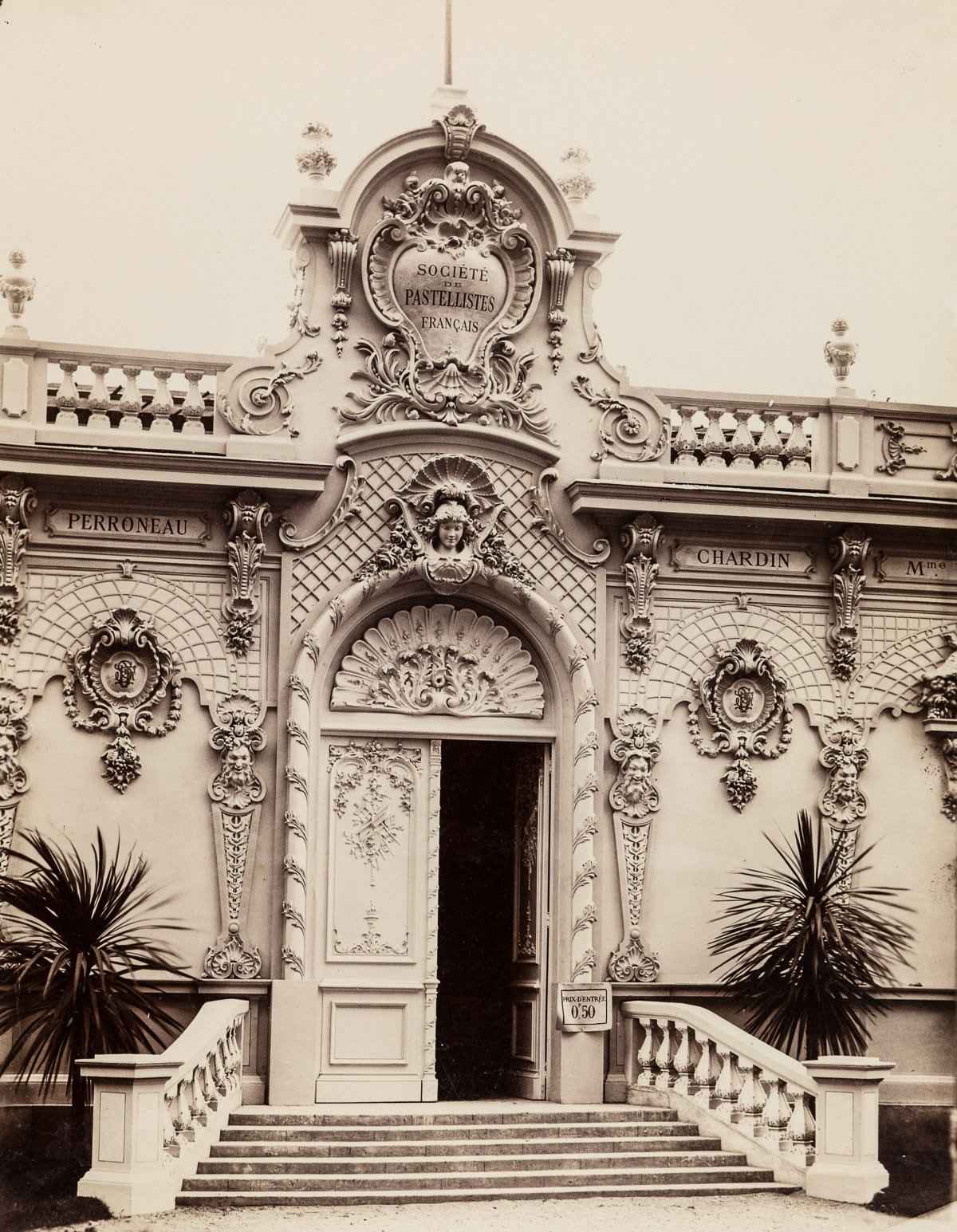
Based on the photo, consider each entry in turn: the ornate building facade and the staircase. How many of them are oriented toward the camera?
2

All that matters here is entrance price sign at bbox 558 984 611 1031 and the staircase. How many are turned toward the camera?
2

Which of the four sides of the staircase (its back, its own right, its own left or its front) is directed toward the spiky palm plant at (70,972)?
right

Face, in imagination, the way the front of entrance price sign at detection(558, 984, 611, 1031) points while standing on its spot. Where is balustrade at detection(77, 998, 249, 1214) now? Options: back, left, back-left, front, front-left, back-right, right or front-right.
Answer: front-right

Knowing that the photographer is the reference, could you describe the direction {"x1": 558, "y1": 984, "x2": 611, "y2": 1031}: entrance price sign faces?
facing the viewer

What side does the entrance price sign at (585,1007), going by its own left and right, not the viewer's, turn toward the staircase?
front

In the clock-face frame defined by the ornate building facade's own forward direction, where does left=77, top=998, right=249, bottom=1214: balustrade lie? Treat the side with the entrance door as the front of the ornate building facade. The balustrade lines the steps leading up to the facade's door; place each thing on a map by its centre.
The balustrade is roughly at 1 o'clock from the ornate building facade.
